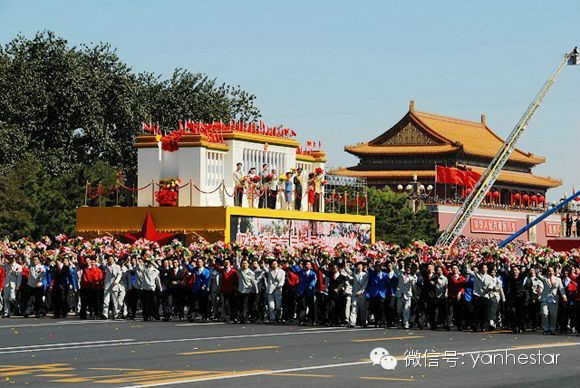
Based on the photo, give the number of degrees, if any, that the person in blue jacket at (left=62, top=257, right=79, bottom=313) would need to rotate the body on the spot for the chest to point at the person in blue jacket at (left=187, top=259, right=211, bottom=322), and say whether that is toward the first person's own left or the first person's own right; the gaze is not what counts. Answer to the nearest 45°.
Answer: approximately 90° to the first person's own left

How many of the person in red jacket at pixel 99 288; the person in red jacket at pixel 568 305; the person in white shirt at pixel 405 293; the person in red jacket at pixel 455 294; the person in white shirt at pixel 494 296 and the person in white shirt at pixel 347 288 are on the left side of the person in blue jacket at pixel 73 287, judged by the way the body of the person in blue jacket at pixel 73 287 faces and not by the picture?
6

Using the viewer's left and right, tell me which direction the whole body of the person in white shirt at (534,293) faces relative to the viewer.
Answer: facing the viewer and to the right of the viewer

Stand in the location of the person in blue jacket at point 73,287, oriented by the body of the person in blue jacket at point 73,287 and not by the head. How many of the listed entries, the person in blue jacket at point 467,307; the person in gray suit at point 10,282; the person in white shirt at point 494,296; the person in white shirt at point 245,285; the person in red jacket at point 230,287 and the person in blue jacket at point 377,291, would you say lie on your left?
5

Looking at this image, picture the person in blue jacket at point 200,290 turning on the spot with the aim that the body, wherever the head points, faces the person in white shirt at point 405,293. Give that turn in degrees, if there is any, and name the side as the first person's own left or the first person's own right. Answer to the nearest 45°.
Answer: approximately 45° to the first person's own left

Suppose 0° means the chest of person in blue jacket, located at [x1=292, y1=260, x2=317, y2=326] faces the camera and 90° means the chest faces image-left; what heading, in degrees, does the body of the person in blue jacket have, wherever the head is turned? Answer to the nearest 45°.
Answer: approximately 0°
